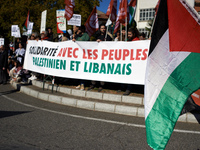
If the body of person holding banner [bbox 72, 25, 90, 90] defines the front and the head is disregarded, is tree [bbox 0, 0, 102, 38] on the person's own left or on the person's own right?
on the person's own right

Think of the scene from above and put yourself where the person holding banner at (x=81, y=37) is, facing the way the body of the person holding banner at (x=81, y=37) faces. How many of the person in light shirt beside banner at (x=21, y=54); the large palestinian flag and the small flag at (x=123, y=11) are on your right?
1

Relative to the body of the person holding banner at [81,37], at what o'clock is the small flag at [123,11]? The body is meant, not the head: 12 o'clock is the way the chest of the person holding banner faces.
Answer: The small flag is roughly at 8 o'clock from the person holding banner.

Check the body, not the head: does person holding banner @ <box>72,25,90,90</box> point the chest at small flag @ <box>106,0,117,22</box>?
no

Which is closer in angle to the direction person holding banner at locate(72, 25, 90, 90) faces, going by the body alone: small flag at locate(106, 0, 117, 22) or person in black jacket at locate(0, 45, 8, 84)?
the person in black jacket

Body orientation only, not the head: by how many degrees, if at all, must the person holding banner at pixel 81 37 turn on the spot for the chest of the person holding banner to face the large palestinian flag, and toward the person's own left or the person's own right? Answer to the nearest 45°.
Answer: approximately 45° to the person's own left

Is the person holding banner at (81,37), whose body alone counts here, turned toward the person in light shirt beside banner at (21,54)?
no

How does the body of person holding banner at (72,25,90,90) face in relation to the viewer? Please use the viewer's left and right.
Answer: facing the viewer and to the left of the viewer

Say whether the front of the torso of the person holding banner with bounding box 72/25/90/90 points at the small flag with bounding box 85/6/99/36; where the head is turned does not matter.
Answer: no

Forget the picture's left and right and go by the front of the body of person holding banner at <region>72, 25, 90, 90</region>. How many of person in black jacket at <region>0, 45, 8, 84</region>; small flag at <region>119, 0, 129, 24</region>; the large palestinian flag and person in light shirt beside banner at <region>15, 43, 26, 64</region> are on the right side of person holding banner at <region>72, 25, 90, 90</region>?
2

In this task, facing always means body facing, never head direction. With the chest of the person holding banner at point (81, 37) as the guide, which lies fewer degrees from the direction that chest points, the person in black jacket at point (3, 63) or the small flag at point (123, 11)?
the person in black jacket

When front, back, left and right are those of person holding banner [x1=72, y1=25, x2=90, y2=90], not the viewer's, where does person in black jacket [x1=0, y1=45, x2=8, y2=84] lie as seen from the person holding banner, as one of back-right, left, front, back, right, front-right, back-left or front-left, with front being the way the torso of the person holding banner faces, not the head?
right
